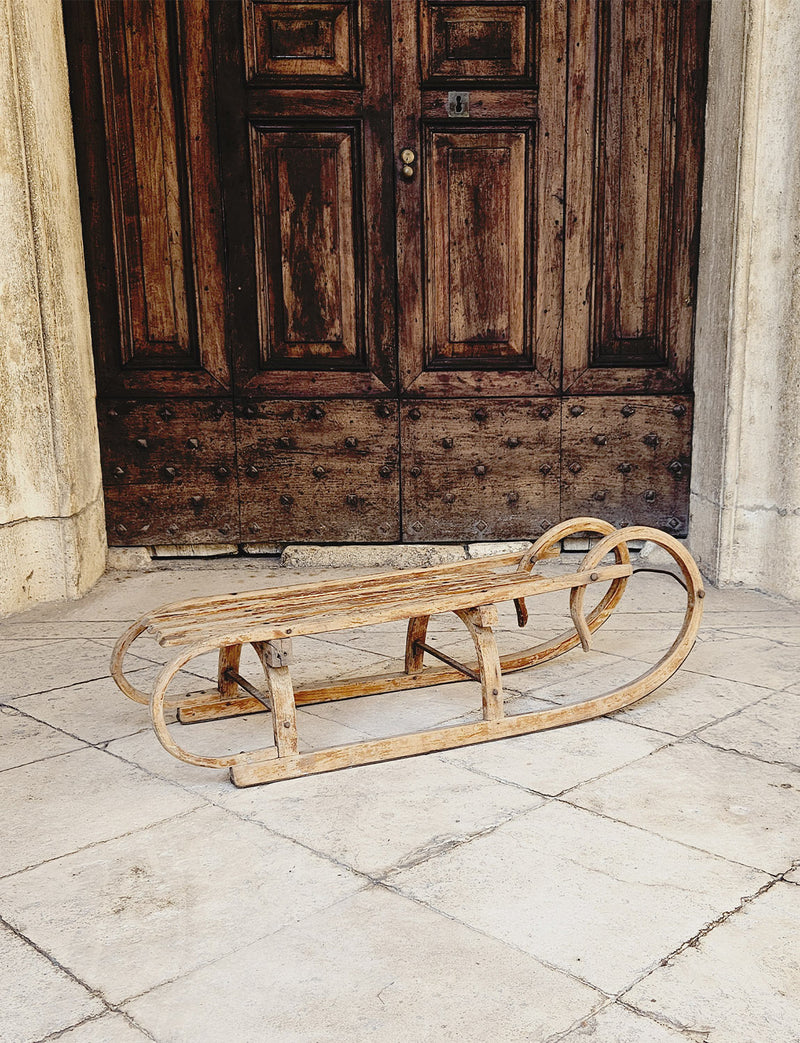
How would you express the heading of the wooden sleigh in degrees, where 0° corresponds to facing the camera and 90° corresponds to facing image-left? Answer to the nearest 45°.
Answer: approximately 225°

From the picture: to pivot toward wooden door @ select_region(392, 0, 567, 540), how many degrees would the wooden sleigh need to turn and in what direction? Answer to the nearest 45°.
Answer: approximately 45° to its left

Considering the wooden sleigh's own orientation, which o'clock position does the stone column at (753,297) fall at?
The stone column is roughly at 12 o'clock from the wooden sleigh.

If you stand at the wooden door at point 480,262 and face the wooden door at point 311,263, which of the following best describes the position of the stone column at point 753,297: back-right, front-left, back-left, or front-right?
back-left

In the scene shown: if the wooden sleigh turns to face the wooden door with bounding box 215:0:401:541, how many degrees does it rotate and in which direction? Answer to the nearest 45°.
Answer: approximately 45° to its left
